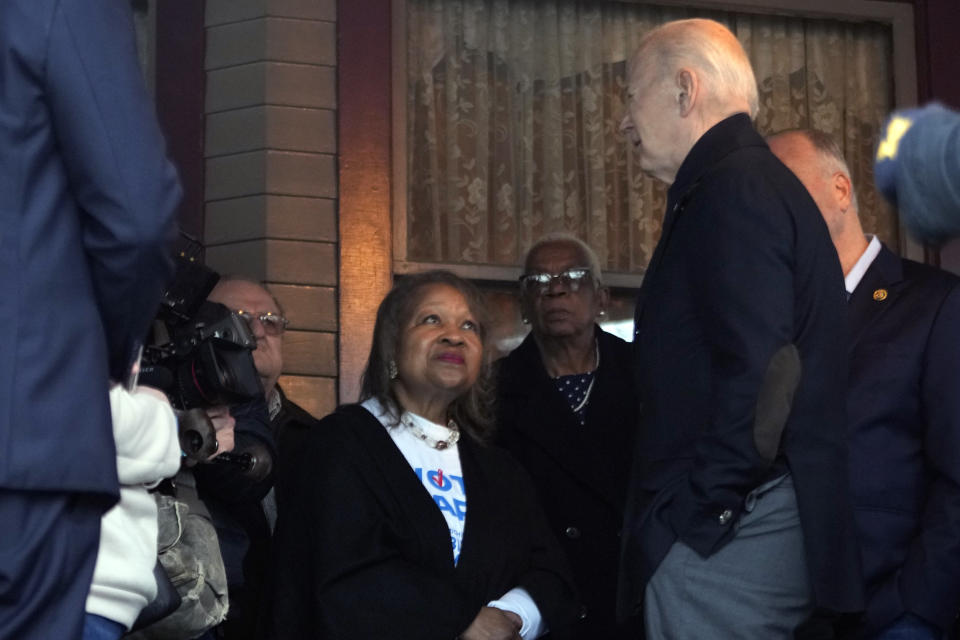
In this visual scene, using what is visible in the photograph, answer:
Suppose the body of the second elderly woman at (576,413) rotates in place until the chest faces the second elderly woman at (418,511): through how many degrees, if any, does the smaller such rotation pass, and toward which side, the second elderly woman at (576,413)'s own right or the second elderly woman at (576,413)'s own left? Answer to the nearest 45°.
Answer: approximately 45° to the second elderly woman at (576,413)'s own right

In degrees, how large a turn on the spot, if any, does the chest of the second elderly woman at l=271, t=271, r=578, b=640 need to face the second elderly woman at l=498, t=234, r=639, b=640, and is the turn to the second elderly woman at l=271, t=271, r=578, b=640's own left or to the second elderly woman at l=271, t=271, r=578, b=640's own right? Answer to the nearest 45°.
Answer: approximately 90° to the second elderly woman at l=271, t=271, r=578, b=640's own left

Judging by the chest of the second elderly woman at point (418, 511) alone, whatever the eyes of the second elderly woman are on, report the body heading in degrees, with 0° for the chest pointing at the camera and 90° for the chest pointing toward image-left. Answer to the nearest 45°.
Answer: approximately 315°

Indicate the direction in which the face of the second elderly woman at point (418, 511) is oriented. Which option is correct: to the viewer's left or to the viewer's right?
to the viewer's right

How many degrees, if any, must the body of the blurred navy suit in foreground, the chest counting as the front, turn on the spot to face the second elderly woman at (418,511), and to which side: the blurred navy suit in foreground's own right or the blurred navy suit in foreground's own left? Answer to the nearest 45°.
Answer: approximately 45° to the blurred navy suit in foreground's own right

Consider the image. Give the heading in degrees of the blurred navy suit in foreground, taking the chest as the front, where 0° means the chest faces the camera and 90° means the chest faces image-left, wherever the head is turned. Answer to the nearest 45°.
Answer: approximately 180°

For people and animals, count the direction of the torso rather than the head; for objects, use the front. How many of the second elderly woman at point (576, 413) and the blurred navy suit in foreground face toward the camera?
1
